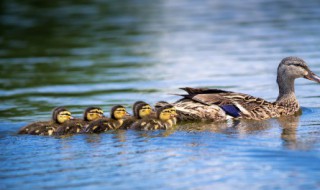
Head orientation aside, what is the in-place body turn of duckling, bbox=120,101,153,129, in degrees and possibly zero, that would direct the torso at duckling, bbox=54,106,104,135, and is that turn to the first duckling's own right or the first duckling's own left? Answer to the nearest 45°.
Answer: approximately 180°

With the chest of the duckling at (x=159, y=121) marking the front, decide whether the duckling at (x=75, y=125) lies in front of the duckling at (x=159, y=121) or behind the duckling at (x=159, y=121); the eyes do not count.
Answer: behind

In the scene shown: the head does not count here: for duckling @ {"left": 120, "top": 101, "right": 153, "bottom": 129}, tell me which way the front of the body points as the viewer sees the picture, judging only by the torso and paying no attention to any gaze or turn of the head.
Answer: to the viewer's right

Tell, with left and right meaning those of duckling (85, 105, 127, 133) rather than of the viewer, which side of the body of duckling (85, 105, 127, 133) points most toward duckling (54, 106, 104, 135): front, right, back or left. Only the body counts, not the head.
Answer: back

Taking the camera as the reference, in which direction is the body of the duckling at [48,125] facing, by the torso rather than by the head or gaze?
to the viewer's right

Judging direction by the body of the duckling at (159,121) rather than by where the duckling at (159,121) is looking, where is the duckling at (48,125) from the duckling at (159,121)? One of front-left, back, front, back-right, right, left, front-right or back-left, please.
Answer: back

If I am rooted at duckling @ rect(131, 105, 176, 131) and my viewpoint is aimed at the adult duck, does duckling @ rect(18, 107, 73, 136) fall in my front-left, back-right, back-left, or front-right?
back-left

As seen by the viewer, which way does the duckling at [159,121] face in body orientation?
to the viewer's right

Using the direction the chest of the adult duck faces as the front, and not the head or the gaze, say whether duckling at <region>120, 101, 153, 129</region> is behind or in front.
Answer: behind

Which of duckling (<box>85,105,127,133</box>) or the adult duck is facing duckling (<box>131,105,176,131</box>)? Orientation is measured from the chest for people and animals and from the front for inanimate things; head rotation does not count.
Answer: duckling (<box>85,105,127,133</box>)

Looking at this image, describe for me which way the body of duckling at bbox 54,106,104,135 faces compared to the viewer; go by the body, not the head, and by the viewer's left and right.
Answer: facing to the right of the viewer

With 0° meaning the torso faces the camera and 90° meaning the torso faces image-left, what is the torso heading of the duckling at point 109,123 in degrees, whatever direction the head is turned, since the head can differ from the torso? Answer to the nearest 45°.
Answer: approximately 270°

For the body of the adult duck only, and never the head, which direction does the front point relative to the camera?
to the viewer's right
